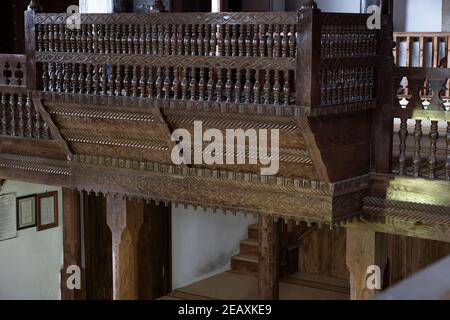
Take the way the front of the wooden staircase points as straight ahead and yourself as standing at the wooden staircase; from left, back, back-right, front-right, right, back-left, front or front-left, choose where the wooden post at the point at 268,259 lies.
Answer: front-left

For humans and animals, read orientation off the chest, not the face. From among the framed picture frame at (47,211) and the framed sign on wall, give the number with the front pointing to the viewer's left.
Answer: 0

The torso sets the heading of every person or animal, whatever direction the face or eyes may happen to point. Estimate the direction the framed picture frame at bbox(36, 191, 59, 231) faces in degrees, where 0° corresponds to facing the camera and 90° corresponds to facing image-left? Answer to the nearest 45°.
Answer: approximately 315°

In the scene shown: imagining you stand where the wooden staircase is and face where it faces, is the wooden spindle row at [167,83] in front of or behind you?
in front

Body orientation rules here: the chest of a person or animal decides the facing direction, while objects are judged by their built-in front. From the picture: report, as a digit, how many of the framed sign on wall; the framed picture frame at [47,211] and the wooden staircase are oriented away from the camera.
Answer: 0

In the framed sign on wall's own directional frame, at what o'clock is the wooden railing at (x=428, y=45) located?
The wooden railing is roughly at 11 o'clock from the framed sign on wall.

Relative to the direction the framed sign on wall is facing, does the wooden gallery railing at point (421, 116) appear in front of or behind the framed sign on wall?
in front

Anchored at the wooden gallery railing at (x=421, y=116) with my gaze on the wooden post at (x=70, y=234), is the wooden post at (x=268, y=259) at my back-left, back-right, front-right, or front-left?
front-right

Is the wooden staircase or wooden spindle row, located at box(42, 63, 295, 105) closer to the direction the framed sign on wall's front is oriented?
the wooden spindle row

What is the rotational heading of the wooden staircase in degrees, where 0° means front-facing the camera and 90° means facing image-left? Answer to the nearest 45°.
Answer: approximately 45°

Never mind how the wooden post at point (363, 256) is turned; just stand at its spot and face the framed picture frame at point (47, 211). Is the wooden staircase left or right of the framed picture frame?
right

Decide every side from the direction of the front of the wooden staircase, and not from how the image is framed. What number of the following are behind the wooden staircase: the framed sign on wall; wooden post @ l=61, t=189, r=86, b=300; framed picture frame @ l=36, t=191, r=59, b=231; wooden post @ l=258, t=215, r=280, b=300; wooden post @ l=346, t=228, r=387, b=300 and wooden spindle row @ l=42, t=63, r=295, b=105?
0

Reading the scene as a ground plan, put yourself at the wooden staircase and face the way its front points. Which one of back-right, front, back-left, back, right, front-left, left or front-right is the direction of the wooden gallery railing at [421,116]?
front-left
